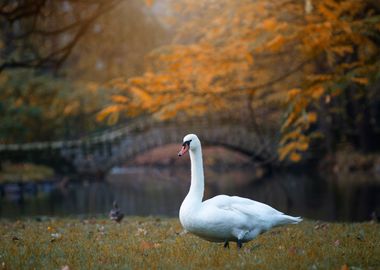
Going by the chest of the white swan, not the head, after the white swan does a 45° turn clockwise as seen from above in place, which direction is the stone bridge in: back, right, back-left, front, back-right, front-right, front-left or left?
front-right

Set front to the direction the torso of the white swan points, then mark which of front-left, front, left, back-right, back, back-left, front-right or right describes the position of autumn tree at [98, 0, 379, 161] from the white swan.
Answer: right

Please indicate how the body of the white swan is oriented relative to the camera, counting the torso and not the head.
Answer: to the viewer's left
